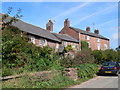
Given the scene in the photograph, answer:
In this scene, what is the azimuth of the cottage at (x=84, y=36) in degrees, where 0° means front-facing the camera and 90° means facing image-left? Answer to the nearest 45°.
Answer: approximately 315°

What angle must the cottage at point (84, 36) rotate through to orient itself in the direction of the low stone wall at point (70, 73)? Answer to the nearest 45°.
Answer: approximately 45° to its right

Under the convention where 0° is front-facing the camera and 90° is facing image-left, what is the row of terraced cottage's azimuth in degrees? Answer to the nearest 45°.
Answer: approximately 315°

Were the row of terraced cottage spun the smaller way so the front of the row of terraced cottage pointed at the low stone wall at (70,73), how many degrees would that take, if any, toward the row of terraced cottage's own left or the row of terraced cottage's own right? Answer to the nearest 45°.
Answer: approximately 45° to the row of terraced cottage's own right
